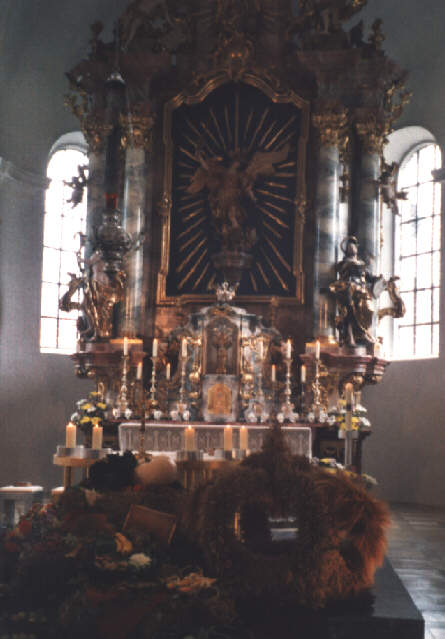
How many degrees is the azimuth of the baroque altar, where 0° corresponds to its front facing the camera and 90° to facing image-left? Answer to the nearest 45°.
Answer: approximately 0°

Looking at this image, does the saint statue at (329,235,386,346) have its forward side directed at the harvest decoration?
yes

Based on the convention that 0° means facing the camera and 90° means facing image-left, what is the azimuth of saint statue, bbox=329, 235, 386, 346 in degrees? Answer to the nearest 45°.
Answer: approximately 0°

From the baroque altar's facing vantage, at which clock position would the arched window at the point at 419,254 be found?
The arched window is roughly at 8 o'clock from the baroque altar.

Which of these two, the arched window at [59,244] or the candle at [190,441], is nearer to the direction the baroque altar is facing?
the candle

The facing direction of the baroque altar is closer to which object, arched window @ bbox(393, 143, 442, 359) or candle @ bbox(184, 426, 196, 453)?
the candle

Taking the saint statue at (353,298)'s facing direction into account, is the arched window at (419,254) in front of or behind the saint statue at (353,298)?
behind

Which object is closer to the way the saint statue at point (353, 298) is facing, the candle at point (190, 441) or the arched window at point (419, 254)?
the candle
